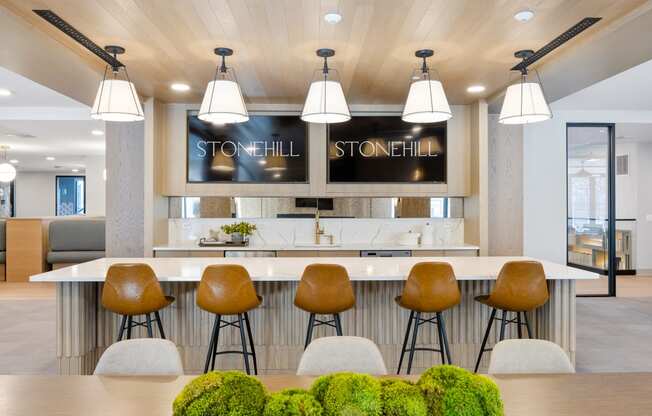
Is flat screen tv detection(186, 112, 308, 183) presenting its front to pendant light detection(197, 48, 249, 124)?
yes

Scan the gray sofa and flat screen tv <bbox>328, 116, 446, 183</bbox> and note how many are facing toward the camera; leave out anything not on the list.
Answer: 2

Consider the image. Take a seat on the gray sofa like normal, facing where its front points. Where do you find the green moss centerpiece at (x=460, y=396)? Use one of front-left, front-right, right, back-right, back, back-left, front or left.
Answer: front

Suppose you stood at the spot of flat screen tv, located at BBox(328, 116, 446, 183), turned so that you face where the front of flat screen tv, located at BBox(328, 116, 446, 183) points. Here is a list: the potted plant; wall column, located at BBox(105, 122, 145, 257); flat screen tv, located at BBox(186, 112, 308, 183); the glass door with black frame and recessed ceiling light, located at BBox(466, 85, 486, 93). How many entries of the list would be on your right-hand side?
3

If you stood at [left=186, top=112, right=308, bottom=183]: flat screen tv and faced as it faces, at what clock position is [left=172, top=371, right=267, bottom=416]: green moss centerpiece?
The green moss centerpiece is roughly at 12 o'clock from the flat screen tv.

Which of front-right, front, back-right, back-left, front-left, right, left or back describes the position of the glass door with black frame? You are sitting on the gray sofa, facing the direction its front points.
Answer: front-left

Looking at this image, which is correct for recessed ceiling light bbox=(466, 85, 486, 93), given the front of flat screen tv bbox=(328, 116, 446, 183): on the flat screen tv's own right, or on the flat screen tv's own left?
on the flat screen tv's own left

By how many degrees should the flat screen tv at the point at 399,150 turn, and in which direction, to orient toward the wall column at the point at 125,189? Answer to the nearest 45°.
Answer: approximately 90° to its right

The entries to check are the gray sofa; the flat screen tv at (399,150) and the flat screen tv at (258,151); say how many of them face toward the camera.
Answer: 3

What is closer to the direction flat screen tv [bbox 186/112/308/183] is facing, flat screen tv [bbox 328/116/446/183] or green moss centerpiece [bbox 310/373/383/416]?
the green moss centerpiece

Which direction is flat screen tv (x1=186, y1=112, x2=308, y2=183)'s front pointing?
toward the camera

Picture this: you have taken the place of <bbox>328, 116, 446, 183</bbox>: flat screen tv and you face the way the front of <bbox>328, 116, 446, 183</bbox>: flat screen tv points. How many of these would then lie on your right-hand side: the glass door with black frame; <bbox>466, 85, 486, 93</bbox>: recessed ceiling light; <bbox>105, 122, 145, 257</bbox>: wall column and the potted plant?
2

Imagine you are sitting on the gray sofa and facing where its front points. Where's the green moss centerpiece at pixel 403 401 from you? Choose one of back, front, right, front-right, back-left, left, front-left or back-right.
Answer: front
